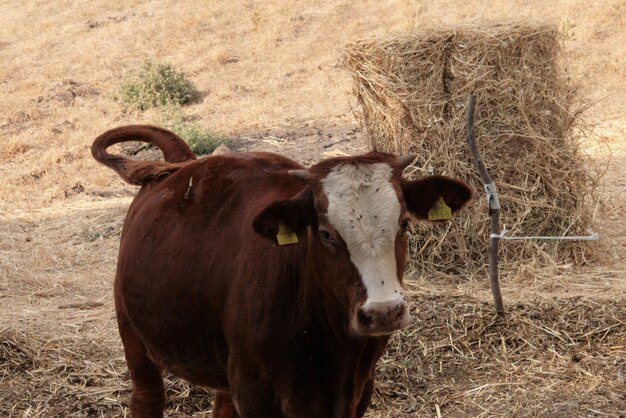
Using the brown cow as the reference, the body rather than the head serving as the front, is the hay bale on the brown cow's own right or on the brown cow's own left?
on the brown cow's own left

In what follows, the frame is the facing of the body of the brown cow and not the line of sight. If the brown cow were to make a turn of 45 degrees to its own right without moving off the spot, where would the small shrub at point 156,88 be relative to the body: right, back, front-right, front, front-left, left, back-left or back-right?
back

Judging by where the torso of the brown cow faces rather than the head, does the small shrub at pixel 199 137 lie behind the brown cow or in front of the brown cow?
behind

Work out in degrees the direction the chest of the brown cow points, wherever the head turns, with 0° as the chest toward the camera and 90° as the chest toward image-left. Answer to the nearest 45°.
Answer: approximately 315°
